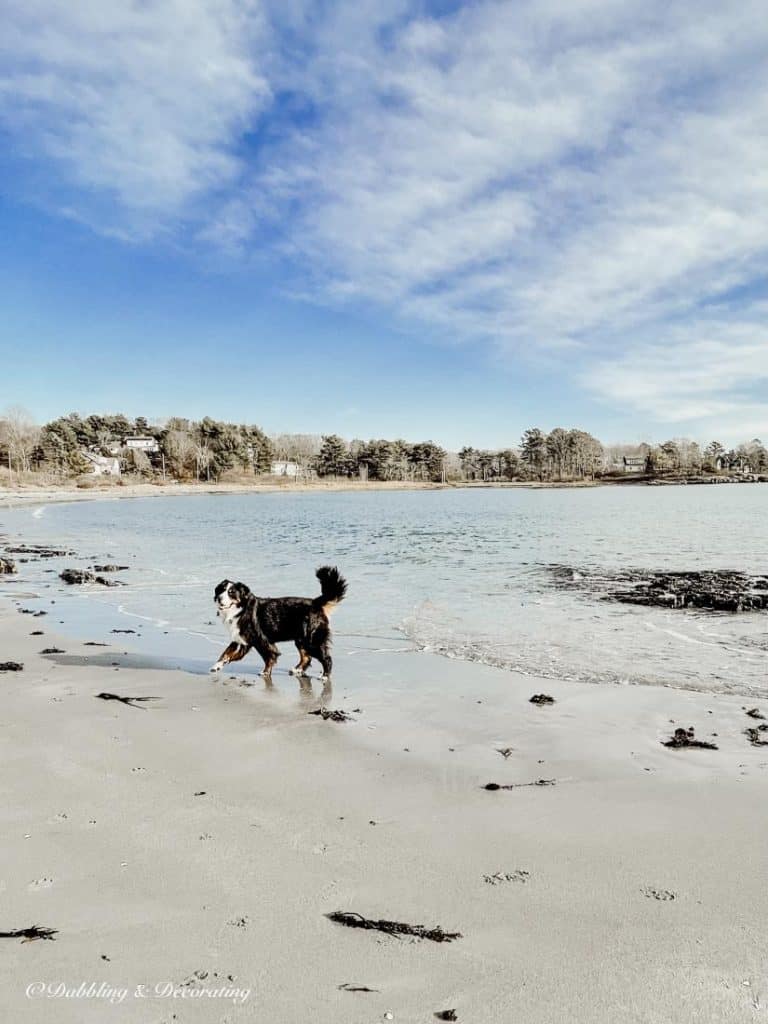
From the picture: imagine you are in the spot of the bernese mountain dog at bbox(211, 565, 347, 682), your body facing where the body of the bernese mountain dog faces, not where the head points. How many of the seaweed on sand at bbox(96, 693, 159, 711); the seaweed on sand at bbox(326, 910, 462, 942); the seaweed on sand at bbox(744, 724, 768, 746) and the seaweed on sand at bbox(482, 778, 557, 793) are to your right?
0

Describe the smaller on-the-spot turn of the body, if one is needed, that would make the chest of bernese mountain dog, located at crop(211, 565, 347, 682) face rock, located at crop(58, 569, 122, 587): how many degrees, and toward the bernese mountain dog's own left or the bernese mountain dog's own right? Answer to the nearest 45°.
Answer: approximately 45° to the bernese mountain dog's own right

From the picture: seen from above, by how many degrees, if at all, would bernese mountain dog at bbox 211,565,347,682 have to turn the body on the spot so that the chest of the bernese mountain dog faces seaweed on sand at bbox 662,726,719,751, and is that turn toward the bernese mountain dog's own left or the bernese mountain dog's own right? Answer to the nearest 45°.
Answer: approximately 135° to the bernese mountain dog's own left

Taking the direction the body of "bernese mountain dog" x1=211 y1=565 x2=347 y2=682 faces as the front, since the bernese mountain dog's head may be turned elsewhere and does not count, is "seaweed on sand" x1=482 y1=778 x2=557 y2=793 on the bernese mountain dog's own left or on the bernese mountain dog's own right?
on the bernese mountain dog's own left

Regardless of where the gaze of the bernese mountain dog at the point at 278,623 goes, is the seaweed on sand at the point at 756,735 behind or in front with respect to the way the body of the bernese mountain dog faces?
behind

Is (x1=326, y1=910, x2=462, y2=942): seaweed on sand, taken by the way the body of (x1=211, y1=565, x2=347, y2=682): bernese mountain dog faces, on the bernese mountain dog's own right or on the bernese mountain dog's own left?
on the bernese mountain dog's own left

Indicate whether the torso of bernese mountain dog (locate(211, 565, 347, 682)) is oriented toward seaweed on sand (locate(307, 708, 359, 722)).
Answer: no

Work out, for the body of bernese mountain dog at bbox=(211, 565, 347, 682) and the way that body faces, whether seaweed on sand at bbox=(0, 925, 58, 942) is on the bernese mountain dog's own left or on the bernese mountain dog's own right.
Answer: on the bernese mountain dog's own left

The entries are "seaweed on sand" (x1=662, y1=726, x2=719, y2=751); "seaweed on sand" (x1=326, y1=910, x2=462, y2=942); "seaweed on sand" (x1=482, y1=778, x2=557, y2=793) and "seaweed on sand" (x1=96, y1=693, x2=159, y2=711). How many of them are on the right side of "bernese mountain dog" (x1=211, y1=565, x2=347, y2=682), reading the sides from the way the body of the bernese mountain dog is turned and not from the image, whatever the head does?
0

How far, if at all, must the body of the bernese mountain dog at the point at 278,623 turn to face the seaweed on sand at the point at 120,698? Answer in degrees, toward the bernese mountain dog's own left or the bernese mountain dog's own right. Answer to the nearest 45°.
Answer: approximately 45° to the bernese mountain dog's own left

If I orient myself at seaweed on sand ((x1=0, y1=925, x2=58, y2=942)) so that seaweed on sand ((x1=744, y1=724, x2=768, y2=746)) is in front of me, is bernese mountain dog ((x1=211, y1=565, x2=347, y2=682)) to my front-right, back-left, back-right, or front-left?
front-left

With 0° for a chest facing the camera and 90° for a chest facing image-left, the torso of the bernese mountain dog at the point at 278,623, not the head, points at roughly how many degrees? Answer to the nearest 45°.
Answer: approximately 90°
